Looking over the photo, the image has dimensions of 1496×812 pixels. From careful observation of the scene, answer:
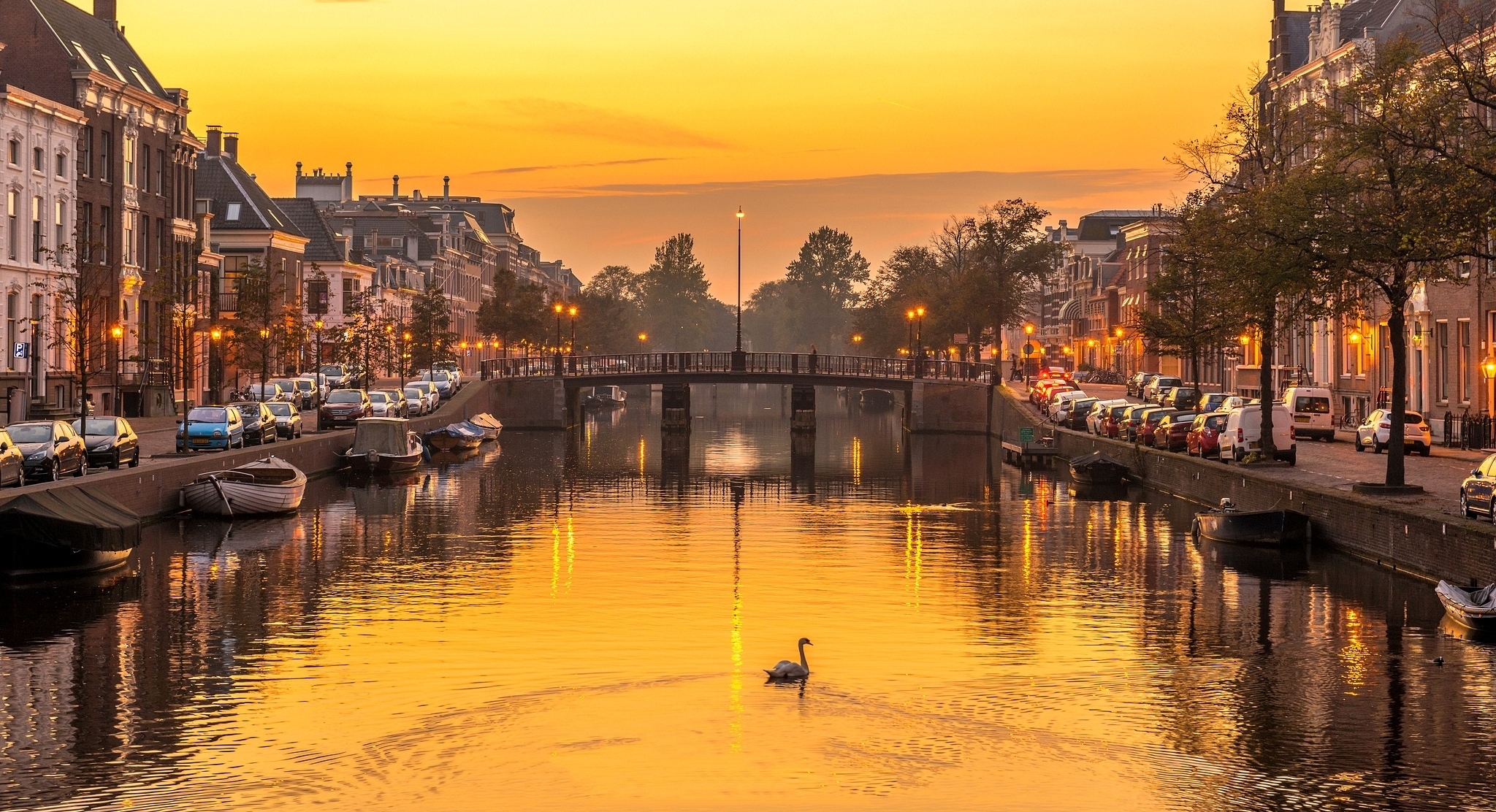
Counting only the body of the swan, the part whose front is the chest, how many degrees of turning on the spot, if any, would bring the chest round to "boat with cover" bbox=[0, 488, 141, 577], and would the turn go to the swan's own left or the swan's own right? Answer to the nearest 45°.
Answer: approximately 135° to the swan's own left

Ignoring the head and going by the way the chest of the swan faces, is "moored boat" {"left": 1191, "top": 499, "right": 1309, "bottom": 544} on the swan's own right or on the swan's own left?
on the swan's own left

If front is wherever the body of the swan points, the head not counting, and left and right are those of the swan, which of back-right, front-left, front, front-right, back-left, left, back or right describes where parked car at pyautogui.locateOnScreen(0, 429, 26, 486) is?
back-left

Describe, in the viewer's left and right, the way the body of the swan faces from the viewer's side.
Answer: facing to the right of the viewer
